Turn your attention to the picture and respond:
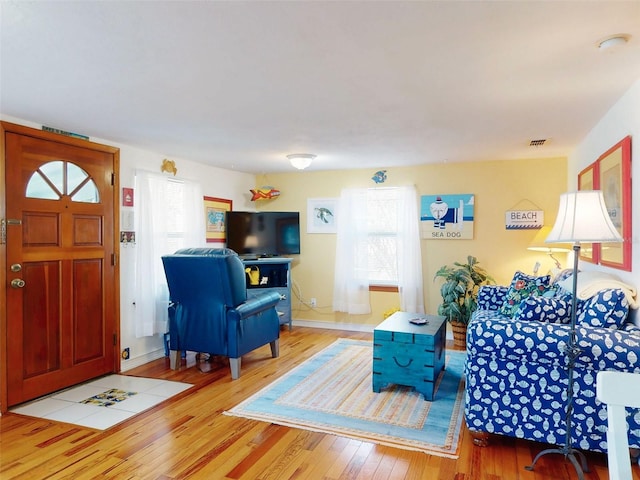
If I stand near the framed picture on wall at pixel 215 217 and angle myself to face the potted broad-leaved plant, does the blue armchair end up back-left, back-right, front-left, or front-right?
front-right

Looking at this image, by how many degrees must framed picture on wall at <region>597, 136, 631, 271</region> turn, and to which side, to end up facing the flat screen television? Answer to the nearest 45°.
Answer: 0° — it already faces it

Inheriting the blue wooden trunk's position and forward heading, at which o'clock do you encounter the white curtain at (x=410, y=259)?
The white curtain is roughly at 6 o'clock from the blue wooden trunk.

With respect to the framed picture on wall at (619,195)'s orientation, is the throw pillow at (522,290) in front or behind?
in front

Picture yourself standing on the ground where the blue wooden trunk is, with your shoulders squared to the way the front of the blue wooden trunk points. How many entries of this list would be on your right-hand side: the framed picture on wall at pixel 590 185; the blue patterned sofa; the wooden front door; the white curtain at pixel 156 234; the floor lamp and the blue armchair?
3

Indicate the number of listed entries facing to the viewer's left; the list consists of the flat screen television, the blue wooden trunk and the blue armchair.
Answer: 0

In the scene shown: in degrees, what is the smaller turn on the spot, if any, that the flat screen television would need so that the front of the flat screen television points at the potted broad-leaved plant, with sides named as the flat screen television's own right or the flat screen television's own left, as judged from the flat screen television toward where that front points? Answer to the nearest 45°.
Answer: approximately 45° to the flat screen television's own left

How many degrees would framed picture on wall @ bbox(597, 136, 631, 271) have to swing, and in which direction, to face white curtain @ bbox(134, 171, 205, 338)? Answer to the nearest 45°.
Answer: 0° — it already faces it

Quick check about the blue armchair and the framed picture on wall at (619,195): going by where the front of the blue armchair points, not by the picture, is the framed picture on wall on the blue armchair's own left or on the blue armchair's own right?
on the blue armchair's own right

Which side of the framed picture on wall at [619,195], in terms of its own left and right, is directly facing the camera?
left

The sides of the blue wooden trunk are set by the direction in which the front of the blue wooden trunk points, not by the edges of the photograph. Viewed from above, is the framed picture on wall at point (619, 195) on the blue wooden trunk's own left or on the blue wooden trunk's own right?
on the blue wooden trunk's own left

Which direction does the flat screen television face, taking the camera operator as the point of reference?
facing the viewer

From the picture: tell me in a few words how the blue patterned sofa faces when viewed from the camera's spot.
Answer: facing to the left of the viewer

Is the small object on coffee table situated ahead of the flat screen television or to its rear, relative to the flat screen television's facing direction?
ahead

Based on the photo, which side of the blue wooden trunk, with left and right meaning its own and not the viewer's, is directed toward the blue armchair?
right
